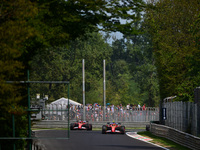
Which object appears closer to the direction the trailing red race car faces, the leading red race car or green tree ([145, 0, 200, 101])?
the leading red race car

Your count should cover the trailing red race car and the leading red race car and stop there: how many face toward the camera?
2

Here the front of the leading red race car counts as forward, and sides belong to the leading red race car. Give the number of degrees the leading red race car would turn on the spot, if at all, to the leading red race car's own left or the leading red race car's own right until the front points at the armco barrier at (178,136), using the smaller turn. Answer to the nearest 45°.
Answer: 0° — it already faces it

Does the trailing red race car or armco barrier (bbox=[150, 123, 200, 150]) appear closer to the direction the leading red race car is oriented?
the armco barrier

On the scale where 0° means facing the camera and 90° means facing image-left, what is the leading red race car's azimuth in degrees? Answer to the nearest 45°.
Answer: approximately 0°

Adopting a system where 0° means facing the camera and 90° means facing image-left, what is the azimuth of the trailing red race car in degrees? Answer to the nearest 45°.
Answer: approximately 0°

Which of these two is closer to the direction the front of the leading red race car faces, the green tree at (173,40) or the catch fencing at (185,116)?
the catch fencing

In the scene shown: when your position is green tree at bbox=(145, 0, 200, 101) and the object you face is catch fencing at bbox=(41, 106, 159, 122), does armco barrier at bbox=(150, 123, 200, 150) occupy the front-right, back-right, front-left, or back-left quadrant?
back-left

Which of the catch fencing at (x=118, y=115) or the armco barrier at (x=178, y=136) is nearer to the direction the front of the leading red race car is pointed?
the armco barrier

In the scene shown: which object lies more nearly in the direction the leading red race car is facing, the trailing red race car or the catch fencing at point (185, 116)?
the catch fencing
